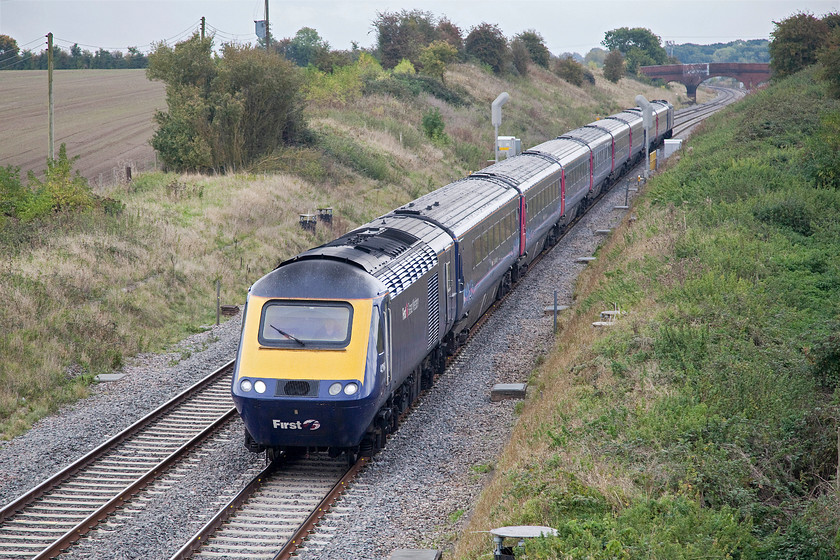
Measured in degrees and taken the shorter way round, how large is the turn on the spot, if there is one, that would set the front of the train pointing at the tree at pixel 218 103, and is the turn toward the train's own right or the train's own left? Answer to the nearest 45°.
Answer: approximately 135° to the train's own right

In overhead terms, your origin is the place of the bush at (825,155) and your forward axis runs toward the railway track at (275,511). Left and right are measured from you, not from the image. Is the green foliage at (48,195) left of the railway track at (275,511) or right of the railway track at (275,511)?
right

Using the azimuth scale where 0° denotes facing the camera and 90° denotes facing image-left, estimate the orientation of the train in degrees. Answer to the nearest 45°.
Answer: approximately 45°

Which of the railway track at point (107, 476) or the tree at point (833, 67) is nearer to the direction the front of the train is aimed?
the railway track

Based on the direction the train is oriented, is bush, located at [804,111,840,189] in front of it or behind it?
behind

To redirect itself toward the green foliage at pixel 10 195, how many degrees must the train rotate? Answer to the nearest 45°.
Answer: approximately 90° to its right
